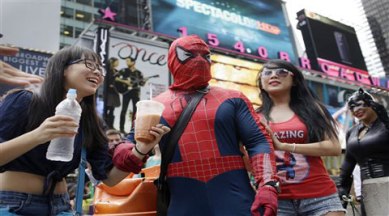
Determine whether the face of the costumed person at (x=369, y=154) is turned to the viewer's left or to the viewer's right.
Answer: to the viewer's left

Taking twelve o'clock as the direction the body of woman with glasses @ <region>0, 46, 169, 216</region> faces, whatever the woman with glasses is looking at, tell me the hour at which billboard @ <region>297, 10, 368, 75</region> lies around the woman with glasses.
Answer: The billboard is roughly at 9 o'clock from the woman with glasses.

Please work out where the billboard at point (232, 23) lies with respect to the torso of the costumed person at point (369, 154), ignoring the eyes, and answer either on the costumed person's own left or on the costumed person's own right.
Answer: on the costumed person's own right

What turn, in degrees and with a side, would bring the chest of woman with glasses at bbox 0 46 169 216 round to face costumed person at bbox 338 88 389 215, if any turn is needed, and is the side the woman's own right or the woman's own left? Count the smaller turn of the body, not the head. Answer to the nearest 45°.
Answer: approximately 45° to the woman's own left

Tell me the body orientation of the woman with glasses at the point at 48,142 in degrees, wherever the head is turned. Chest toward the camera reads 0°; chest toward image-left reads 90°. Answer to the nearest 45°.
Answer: approximately 315°

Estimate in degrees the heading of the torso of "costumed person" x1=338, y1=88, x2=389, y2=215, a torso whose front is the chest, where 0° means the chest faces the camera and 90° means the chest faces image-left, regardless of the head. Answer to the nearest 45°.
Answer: approximately 45°
